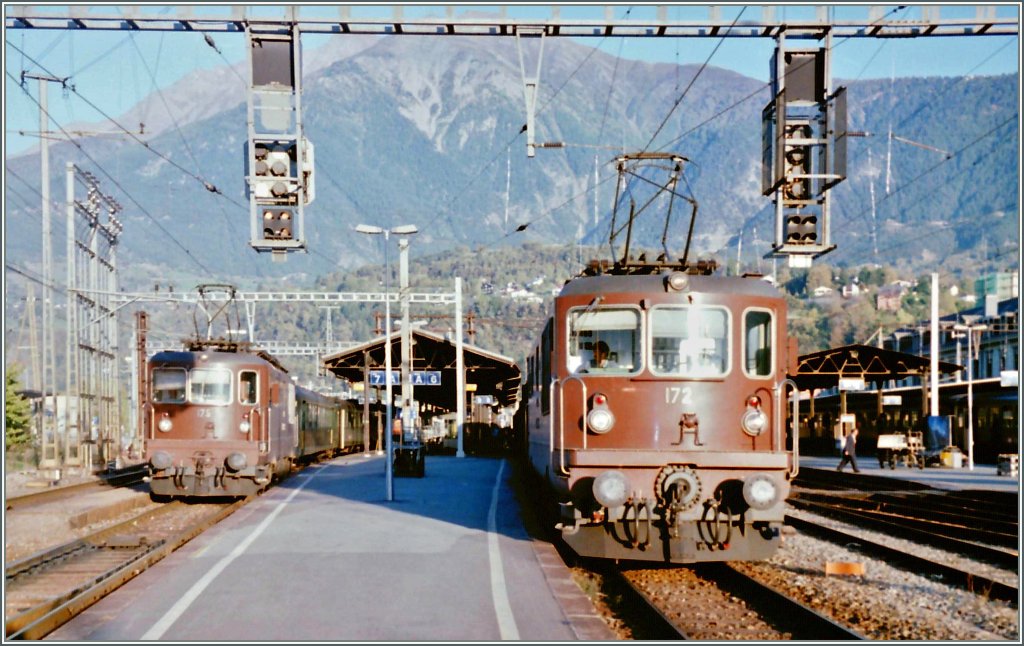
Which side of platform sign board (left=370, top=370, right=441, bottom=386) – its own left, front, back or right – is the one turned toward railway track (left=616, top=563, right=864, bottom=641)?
front

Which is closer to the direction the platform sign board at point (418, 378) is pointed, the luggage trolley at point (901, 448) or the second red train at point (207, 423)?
the second red train

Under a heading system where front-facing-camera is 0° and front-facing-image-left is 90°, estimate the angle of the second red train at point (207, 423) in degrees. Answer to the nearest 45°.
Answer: approximately 0°

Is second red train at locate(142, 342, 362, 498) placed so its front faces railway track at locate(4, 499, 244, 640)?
yes

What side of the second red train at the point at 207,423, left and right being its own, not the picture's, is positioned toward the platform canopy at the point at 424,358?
back

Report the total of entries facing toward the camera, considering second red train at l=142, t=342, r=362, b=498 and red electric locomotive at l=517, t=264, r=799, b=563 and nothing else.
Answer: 2

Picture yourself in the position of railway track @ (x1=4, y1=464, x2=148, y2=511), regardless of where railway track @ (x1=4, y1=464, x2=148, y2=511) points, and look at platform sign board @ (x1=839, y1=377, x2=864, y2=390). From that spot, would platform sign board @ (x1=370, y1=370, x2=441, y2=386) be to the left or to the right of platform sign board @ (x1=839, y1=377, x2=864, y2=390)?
left

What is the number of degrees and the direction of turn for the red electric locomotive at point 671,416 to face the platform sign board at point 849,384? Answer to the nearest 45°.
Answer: approximately 180°

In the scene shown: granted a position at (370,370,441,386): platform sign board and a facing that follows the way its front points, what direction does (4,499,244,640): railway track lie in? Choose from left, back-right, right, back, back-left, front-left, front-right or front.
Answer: front
